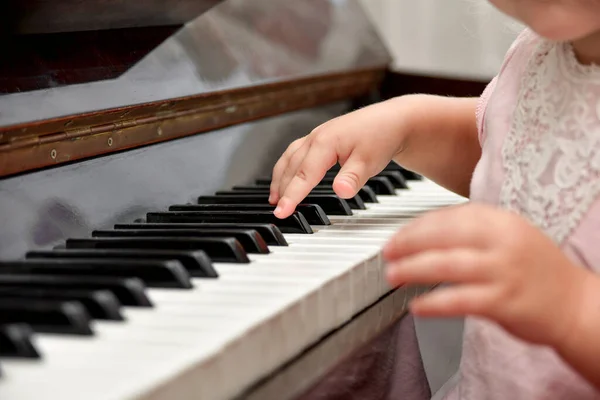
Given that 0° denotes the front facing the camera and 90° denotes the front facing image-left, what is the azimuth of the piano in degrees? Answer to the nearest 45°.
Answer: approximately 315°
